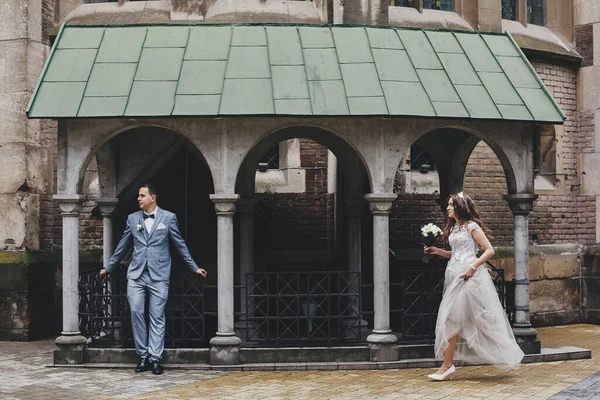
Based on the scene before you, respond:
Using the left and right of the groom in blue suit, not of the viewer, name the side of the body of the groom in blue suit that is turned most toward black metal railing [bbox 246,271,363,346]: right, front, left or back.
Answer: left

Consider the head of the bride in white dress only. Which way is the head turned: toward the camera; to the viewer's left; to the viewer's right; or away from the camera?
to the viewer's left

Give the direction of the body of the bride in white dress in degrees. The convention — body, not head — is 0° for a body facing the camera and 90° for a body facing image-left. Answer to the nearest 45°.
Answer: approximately 90°

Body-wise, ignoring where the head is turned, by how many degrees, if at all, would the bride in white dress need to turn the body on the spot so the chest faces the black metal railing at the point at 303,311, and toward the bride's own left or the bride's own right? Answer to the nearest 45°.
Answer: approximately 45° to the bride's own right

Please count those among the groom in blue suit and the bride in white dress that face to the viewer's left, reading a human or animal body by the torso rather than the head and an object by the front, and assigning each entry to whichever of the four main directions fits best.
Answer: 1

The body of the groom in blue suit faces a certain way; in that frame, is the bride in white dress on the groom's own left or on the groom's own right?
on the groom's own left

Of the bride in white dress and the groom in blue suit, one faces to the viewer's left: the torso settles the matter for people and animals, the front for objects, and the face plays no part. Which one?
the bride in white dress

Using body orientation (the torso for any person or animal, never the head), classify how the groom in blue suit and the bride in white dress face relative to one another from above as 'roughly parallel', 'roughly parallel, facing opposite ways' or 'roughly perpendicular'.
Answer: roughly perpendicular

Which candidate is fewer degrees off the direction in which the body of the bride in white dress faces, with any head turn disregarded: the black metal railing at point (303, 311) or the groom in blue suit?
the groom in blue suit

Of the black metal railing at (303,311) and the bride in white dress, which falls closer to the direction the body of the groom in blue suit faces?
the bride in white dress
